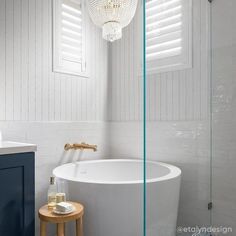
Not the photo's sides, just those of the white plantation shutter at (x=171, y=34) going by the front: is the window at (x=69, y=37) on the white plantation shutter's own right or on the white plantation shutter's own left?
on the white plantation shutter's own right

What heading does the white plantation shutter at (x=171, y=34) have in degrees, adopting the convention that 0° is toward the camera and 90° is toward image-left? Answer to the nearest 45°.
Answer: approximately 45°
